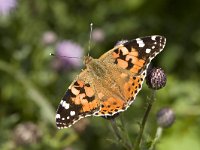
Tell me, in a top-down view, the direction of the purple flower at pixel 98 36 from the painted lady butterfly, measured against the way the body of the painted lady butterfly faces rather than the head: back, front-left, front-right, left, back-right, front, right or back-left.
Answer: front-right

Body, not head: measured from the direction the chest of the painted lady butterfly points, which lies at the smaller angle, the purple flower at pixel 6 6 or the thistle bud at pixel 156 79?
the purple flower

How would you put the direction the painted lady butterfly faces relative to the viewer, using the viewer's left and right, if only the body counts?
facing away from the viewer and to the left of the viewer

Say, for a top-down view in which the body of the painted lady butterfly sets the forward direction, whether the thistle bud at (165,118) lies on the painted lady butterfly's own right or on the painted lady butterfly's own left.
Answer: on the painted lady butterfly's own right

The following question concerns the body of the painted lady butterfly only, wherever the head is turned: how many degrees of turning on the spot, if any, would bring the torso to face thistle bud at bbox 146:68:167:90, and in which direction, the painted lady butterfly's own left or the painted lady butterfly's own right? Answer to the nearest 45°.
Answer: approximately 135° to the painted lady butterfly's own right

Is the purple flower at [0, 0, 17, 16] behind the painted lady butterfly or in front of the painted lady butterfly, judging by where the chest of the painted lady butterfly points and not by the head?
in front
